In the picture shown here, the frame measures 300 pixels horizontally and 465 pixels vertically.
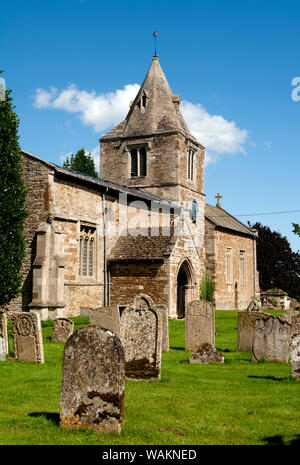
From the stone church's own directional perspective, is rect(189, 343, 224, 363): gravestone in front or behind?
in front

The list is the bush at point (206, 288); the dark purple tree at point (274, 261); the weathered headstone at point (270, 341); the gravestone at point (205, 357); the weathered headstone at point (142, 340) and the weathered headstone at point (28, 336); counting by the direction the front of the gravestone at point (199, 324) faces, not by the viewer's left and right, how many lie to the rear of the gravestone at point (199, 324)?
2

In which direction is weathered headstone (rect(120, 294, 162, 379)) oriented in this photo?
toward the camera

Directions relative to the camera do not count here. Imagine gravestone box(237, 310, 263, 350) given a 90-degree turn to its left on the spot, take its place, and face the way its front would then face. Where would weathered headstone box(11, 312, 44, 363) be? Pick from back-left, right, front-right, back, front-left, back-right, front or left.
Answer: back-right

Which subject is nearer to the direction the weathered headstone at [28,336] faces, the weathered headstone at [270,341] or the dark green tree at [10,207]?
the weathered headstone

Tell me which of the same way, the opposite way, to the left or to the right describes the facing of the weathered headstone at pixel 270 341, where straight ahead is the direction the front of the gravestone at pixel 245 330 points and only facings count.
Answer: the same way

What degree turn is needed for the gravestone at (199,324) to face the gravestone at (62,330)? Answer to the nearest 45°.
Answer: approximately 90° to its right

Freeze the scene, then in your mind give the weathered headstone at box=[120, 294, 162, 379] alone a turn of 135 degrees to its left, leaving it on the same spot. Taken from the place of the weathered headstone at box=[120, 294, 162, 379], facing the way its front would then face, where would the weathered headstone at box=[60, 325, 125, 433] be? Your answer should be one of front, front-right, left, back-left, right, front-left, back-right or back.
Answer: back-right

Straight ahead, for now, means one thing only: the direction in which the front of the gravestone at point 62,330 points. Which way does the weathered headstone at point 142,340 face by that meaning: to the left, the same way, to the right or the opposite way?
the same way

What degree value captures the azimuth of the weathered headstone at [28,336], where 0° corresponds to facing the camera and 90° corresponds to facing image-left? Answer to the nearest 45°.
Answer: approximately 0°

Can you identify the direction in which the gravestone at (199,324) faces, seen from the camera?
facing the viewer

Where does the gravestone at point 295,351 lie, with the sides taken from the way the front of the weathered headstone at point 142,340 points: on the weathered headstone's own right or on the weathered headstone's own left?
on the weathered headstone's own left

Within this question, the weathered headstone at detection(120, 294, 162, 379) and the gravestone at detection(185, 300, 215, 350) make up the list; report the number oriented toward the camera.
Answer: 2

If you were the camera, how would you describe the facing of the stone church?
facing the viewer and to the right of the viewer

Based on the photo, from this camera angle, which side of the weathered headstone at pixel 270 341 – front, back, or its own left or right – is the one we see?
front
